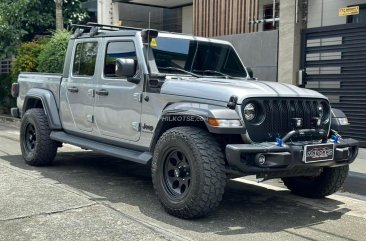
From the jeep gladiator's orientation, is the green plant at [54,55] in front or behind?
behind

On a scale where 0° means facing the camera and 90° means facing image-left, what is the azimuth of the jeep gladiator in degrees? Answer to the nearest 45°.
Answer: approximately 315°

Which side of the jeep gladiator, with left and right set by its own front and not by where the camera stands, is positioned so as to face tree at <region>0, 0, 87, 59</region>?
back

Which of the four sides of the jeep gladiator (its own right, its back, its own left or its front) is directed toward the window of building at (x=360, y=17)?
left

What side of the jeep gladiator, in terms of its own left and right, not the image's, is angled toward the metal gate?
left

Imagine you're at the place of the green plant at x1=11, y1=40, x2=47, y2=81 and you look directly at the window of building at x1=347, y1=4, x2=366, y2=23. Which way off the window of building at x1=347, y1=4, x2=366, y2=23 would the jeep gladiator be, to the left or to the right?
right

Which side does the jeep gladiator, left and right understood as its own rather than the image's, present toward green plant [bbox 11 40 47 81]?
back

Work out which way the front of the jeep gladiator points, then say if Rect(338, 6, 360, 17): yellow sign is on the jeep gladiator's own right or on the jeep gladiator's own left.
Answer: on the jeep gladiator's own left
